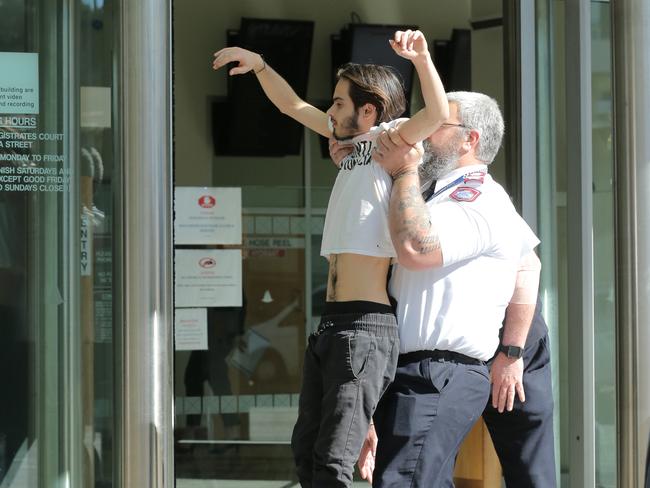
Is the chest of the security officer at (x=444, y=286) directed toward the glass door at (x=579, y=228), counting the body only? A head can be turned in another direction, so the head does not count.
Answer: no

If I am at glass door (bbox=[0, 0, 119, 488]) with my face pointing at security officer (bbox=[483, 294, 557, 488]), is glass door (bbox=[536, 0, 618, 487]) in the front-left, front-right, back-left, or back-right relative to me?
front-left

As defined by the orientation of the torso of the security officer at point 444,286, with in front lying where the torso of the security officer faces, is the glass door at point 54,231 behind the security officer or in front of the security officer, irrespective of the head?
in front

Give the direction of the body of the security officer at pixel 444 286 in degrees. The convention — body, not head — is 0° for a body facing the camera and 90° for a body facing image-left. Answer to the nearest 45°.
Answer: approximately 90°

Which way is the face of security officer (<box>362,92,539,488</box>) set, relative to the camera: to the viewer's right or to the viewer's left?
to the viewer's left

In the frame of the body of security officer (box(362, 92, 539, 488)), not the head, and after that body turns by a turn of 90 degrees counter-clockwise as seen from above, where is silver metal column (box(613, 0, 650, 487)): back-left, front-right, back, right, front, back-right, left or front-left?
back-left
